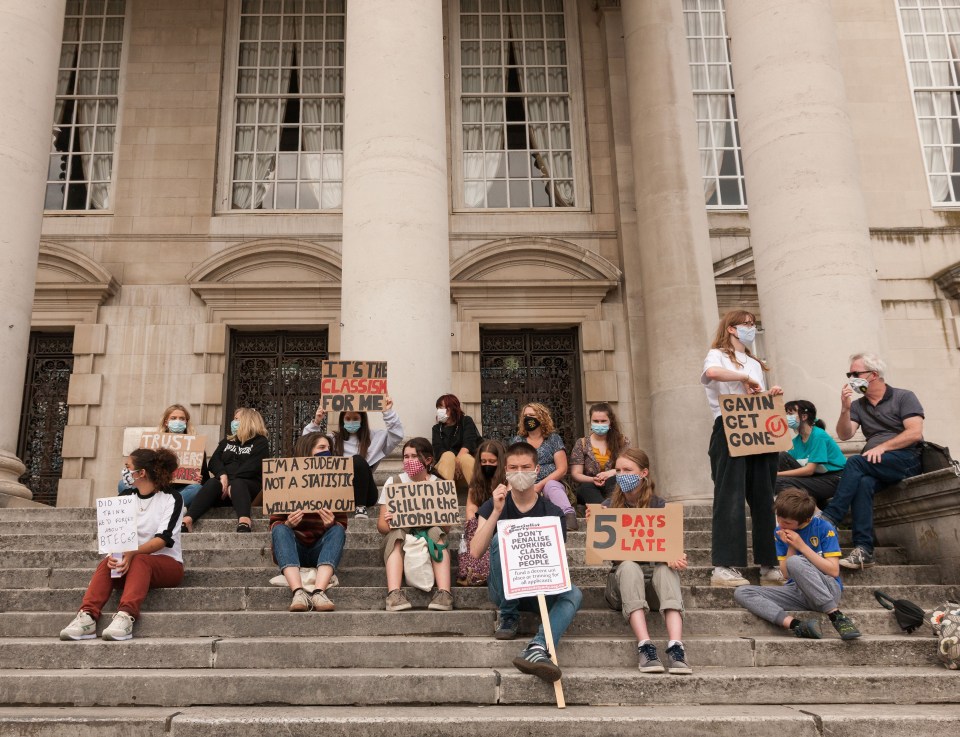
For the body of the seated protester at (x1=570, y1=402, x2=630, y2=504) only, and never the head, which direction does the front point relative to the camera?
toward the camera

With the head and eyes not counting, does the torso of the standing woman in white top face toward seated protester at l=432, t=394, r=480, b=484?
no

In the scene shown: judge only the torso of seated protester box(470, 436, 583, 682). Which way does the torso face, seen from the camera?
toward the camera

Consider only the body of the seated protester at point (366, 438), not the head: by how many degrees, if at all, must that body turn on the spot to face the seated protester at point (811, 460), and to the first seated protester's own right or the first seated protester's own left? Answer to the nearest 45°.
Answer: approximately 90° to the first seated protester's own left

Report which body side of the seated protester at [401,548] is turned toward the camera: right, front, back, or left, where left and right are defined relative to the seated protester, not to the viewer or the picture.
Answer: front

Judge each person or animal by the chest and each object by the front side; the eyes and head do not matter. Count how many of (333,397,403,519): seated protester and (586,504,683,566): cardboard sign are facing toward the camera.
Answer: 2

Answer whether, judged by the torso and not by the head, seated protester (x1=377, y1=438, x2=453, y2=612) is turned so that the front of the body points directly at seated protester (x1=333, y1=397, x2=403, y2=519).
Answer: no

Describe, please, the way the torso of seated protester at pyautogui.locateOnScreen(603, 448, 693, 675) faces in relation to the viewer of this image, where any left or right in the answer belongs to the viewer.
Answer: facing the viewer

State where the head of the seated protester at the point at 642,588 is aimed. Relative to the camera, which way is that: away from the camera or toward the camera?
toward the camera

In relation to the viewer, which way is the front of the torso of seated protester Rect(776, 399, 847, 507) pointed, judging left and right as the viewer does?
facing to the left of the viewer

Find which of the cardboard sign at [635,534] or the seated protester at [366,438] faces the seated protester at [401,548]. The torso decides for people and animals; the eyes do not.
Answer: the seated protester at [366,438]

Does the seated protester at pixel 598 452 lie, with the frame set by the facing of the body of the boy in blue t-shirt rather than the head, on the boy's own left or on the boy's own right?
on the boy's own right

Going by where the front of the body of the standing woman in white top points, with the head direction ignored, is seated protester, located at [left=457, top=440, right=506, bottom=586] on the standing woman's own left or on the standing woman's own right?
on the standing woman's own right

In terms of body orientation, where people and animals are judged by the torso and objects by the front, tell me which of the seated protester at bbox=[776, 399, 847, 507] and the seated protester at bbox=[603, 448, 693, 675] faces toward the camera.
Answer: the seated protester at bbox=[603, 448, 693, 675]

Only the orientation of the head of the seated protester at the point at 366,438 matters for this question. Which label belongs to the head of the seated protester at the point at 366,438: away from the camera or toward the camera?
toward the camera

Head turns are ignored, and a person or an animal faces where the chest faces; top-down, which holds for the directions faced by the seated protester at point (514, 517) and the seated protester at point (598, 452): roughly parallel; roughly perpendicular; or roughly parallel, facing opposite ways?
roughly parallel

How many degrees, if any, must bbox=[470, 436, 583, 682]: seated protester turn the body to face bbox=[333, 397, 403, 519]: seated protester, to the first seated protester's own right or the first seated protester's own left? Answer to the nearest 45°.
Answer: approximately 135° to the first seated protester's own right

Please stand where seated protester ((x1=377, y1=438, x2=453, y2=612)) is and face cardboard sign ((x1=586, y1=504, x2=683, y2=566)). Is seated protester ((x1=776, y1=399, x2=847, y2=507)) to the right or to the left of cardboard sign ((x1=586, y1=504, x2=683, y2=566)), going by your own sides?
left
